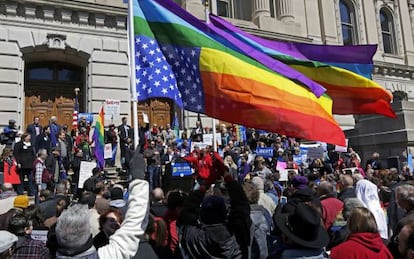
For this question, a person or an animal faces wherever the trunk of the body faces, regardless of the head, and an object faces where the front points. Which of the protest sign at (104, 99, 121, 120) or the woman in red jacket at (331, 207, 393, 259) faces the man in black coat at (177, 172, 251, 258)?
the protest sign

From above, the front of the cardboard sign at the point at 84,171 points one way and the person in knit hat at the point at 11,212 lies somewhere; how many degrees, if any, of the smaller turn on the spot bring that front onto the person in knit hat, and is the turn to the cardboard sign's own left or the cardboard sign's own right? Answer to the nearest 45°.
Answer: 0° — it already faces them

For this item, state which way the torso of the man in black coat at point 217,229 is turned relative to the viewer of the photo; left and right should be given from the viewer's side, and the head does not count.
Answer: facing away from the viewer

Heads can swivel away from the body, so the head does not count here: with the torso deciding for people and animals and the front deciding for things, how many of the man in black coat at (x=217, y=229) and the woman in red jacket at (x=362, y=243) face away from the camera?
2

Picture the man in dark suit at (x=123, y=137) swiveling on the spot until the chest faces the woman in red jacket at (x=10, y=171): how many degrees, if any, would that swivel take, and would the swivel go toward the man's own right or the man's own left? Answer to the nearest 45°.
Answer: approximately 45° to the man's own right

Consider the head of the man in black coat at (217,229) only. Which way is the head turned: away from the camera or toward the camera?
away from the camera

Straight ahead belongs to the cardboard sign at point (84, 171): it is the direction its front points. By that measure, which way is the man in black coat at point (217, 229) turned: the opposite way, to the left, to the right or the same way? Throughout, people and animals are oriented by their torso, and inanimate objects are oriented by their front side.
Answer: the opposite way
